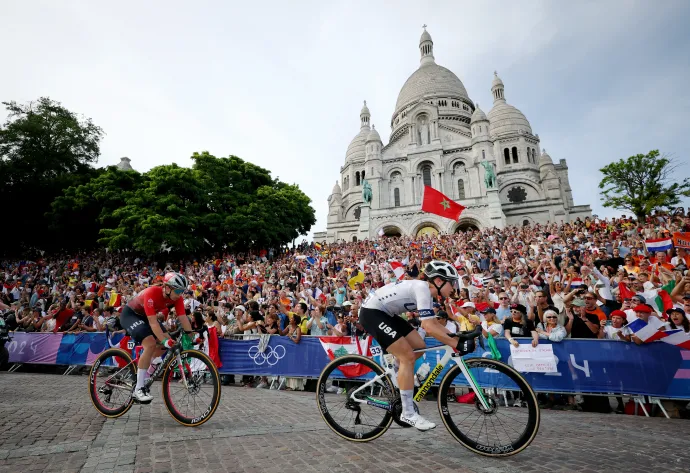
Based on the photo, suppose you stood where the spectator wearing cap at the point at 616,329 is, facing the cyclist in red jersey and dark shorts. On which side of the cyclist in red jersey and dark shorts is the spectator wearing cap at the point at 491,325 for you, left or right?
right

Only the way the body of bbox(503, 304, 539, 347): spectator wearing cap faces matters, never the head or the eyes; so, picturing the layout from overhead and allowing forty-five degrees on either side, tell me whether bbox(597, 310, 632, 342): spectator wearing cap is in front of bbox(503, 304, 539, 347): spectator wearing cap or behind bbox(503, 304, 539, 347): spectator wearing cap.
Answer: behind

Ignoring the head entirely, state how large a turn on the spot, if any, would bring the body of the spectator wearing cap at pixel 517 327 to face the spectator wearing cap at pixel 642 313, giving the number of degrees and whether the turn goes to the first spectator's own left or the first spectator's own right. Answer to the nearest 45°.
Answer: approximately 135° to the first spectator's own left

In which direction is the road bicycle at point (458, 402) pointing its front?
to the viewer's right

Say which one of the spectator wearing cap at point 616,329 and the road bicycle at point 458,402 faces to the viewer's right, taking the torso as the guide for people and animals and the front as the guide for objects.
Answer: the road bicycle

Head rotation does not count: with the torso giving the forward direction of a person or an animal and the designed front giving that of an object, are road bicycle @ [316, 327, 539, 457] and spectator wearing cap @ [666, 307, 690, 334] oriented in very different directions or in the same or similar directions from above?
very different directions

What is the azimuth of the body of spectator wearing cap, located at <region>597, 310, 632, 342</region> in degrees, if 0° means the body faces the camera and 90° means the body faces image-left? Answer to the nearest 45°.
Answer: approximately 45°

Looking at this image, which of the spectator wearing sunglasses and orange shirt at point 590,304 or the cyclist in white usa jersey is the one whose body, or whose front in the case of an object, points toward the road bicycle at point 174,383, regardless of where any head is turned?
the spectator wearing sunglasses and orange shirt

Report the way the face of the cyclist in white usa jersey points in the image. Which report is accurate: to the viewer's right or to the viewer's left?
to the viewer's right

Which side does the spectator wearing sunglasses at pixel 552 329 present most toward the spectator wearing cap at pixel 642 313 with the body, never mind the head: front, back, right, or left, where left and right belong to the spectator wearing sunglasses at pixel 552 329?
left

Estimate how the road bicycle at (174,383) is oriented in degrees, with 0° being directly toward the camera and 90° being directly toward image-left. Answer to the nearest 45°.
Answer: approximately 315°
